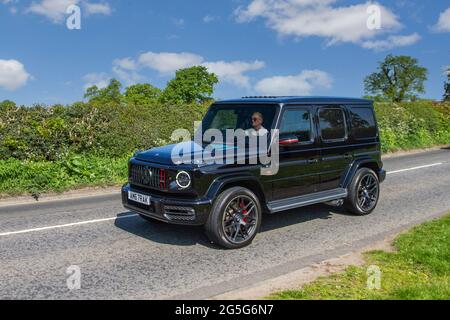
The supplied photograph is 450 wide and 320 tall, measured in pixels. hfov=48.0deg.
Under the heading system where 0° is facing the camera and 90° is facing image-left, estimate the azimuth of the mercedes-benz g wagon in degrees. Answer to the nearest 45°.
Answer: approximately 45°

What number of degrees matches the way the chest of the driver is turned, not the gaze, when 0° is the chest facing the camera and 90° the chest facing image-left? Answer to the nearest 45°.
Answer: approximately 45°

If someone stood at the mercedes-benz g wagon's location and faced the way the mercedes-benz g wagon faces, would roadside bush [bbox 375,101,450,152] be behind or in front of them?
behind

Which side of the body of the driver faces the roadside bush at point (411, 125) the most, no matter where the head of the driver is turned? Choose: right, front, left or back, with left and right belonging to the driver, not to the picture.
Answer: back

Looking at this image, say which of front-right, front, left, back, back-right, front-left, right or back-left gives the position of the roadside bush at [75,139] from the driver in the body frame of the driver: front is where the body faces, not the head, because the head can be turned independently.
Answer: right

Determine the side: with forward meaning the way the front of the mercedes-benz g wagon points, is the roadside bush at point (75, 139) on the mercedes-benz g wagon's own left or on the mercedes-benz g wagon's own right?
on the mercedes-benz g wagon's own right
